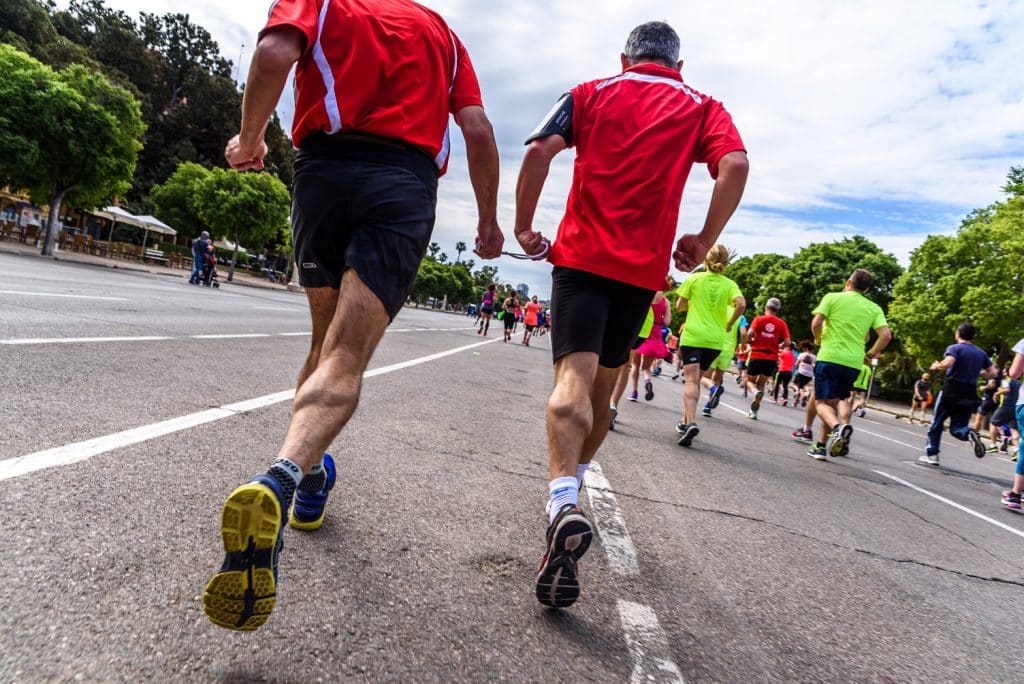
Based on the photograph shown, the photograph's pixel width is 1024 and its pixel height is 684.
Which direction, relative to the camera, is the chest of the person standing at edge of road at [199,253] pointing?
to the viewer's right

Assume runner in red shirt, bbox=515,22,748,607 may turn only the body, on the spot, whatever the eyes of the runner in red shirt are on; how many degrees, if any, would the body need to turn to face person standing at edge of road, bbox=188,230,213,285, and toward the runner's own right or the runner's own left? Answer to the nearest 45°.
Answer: approximately 45° to the runner's own left

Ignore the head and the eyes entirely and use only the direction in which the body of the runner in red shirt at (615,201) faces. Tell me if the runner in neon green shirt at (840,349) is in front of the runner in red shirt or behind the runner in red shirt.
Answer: in front

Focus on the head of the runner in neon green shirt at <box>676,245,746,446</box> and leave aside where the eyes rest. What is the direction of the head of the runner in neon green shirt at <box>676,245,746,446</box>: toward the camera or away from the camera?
away from the camera

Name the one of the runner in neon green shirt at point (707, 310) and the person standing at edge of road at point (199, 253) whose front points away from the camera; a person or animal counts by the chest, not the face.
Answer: the runner in neon green shirt

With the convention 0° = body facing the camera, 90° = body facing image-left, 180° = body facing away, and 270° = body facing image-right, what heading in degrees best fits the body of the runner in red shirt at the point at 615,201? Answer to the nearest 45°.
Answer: approximately 180°

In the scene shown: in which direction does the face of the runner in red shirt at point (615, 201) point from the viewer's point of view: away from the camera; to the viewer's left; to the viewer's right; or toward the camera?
away from the camera

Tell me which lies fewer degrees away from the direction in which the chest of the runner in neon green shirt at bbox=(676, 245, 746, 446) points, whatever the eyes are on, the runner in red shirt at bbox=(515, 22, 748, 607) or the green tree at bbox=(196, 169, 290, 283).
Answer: the green tree

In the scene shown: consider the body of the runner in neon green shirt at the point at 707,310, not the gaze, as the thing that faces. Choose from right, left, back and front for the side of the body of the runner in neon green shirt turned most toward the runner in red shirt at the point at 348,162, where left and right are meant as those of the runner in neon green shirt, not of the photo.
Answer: back

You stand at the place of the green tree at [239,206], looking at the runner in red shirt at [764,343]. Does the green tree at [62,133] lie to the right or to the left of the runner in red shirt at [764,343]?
right

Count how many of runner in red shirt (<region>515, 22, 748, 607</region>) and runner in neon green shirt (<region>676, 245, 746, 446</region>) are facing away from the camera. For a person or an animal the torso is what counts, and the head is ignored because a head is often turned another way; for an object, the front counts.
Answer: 2

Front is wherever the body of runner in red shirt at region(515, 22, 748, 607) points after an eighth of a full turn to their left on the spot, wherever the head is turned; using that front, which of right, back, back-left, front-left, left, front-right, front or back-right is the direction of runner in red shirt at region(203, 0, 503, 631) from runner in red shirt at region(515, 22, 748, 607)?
left

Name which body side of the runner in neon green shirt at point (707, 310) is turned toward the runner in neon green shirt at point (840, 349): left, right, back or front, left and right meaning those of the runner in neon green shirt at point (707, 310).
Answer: right

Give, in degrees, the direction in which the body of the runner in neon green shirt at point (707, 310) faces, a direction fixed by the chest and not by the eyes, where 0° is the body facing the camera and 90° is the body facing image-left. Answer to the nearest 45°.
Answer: approximately 180°

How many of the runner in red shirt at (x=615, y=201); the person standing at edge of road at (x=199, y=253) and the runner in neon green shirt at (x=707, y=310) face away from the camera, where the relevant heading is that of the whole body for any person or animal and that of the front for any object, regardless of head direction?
2

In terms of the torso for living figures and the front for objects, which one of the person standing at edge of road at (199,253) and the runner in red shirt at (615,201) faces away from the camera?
the runner in red shirt

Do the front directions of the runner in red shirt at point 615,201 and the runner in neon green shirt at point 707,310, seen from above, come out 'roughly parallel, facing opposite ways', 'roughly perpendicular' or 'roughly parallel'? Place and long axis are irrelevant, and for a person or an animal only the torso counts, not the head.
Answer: roughly parallel
